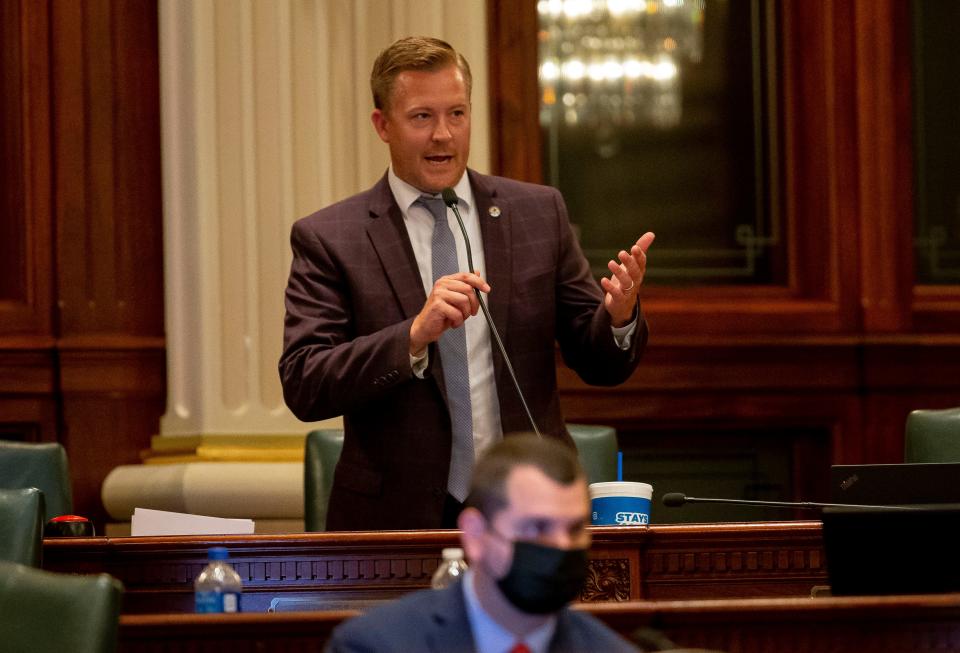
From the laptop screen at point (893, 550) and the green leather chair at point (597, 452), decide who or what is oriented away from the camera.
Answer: the laptop screen

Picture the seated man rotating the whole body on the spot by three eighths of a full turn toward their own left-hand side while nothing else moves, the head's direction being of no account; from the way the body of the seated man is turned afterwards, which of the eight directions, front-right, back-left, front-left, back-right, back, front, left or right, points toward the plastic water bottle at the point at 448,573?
front

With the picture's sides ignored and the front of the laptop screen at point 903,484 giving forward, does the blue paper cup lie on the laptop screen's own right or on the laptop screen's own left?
on the laptop screen's own left

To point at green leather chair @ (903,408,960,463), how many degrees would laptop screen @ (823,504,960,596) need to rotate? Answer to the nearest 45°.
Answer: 0° — it already faces it

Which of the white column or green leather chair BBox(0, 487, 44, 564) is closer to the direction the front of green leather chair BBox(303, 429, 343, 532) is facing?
the green leather chair

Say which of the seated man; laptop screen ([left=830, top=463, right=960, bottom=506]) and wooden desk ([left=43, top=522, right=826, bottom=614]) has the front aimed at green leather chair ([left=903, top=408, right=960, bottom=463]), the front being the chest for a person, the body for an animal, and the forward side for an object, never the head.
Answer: the laptop screen

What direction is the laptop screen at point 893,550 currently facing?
away from the camera
